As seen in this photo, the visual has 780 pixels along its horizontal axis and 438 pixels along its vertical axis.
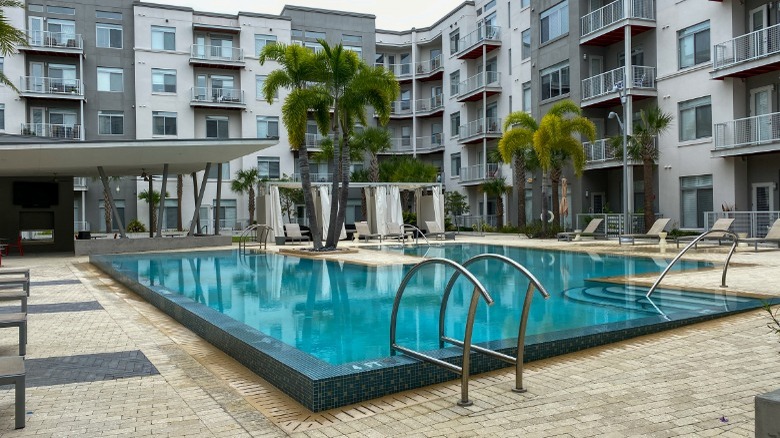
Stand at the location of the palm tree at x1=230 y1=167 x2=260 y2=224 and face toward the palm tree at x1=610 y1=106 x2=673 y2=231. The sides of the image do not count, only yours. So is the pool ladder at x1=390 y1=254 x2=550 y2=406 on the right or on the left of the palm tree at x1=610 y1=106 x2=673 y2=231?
right

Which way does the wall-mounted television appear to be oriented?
toward the camera

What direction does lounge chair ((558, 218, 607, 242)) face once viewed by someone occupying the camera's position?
facing to the left of the viewer

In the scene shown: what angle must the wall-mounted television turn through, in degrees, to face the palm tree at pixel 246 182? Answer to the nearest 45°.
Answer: approximately 135° to its left

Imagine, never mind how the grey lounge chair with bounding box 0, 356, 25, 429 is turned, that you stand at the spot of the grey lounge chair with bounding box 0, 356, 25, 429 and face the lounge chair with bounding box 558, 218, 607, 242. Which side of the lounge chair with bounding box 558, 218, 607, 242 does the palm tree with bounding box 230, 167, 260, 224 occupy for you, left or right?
left

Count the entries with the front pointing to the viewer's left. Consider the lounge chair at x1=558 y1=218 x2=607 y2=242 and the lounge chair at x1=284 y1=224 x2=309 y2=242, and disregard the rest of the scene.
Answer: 1

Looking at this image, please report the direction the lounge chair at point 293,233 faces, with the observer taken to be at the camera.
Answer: facing the viewer and to the right of the viewer

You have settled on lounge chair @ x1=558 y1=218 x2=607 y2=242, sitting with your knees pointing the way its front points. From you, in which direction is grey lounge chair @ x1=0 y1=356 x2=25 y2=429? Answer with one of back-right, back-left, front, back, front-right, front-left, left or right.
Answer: left

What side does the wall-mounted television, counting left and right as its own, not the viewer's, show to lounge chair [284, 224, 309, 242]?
left

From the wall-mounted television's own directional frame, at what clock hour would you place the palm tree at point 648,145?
The palm tree is roughly at 10 o'clock from the wall-mounted television.

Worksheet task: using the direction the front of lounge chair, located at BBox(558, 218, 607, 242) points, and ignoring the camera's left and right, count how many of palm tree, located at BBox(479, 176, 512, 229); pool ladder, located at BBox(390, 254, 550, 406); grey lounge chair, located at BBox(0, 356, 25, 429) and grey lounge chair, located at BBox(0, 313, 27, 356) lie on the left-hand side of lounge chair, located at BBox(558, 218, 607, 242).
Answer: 3

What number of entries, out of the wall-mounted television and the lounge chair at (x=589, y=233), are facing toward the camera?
1

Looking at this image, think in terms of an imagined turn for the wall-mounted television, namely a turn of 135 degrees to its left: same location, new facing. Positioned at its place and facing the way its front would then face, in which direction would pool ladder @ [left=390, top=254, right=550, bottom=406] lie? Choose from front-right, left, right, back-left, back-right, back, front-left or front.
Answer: back-right

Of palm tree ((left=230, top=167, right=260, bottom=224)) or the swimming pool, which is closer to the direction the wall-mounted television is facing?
the swimming pool

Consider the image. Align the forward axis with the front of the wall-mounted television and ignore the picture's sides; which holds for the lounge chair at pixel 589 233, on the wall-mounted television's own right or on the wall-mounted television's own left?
on the wall-mounted television's own left

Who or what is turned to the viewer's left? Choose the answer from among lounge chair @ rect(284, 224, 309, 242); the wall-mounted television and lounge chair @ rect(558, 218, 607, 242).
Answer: lounge chair @ rect(558, 218, 607, 242)
